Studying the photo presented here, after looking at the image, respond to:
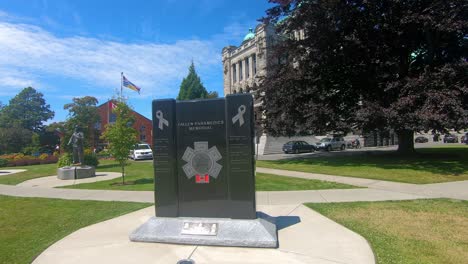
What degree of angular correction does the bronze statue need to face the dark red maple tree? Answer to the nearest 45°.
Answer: approximately 135° to its left

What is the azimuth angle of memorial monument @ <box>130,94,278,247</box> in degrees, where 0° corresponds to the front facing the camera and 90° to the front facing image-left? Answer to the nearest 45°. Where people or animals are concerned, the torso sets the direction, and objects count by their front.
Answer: approximately 0°

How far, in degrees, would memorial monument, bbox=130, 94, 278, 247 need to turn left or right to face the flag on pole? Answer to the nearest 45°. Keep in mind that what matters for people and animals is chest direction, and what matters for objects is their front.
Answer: approximately 180°

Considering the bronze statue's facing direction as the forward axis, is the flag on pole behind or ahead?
behind

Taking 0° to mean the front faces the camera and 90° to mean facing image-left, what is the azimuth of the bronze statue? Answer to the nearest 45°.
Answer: approximately 45°

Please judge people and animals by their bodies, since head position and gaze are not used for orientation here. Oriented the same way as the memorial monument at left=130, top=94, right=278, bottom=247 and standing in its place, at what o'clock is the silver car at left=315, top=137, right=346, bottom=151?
The silver car is roughly at 7 o'clock from the memorial monument.

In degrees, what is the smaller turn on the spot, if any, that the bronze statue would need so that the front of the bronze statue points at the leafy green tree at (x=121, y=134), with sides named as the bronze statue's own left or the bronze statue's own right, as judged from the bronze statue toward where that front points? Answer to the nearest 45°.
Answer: approximately 45° to the bronze statue's own left

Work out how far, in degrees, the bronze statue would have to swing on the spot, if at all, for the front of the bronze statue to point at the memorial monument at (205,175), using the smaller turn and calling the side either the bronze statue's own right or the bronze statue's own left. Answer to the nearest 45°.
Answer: approximately 45° to the bronze statue's own left

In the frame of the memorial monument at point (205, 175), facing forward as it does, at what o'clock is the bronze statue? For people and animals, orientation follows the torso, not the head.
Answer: The bronze statue is roughly at 5 o'clock from the memorial monument.
